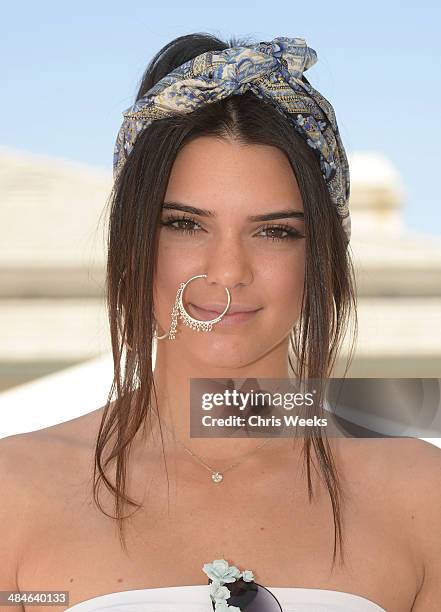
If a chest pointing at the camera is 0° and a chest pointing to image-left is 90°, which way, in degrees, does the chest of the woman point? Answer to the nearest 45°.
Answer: approximately 0°
